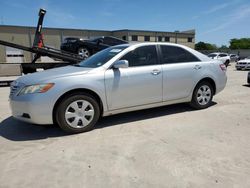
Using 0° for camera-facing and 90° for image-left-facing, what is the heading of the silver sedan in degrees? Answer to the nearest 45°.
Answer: approximately 45°
